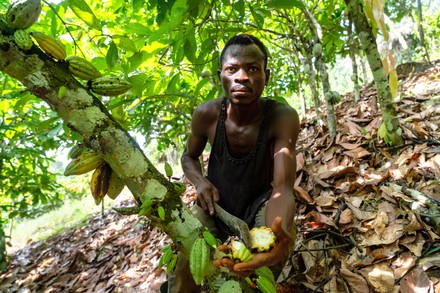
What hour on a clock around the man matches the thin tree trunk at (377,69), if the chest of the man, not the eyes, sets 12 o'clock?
The thin tree trunk is roughly at 8 o'clock from the man.

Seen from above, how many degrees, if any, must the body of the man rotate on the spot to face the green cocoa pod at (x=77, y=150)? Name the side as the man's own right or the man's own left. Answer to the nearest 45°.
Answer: approximately 45° to the man's own right

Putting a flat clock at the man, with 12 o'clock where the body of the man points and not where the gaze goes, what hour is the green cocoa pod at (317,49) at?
The green cocoa pod is roughly at 7 o'clock from the man.

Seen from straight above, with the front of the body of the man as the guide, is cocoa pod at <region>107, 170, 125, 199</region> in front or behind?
in front

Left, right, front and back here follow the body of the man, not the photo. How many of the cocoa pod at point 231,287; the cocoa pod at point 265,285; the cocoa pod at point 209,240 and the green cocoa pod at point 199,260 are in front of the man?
4

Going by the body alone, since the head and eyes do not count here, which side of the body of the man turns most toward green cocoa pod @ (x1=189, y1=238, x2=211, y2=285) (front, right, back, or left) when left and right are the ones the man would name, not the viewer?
front

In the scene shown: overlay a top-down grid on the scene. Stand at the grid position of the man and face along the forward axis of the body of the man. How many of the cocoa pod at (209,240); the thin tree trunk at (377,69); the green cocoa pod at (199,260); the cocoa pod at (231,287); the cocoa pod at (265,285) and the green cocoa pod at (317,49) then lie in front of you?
4

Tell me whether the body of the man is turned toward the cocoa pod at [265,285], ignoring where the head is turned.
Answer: yes

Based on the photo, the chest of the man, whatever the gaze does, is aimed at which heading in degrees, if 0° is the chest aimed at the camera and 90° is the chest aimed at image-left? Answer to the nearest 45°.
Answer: approximately 0°

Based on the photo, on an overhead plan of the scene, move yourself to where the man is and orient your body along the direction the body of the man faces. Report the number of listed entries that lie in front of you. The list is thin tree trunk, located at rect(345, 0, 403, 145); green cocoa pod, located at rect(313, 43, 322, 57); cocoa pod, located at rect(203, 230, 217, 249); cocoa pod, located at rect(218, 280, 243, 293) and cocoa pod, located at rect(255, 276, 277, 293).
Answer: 3

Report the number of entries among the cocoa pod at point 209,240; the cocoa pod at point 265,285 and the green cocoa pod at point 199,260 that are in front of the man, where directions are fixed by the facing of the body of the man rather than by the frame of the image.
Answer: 3

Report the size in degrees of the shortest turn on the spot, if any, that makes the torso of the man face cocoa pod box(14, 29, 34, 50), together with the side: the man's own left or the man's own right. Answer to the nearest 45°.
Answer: approximately 45° to the man's own right

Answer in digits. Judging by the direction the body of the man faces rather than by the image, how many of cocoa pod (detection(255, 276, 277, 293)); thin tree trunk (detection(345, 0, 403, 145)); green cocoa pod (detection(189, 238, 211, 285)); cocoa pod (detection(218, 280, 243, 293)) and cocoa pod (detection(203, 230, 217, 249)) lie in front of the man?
4

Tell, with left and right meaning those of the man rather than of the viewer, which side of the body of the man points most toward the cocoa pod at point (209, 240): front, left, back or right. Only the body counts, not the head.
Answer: front

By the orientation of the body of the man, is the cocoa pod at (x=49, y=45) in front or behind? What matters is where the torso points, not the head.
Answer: in front

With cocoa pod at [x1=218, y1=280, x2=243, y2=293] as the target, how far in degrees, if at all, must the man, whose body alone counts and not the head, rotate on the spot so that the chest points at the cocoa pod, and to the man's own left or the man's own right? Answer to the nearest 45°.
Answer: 0° — they already face it

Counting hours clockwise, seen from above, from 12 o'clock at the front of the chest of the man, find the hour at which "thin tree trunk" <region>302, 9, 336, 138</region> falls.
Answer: The thin tree trunk is roughly at 7 o'clock from the man.
